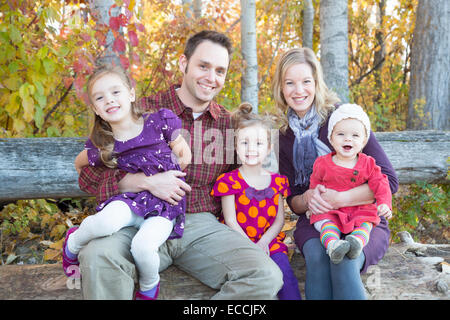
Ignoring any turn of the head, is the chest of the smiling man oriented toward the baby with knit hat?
no

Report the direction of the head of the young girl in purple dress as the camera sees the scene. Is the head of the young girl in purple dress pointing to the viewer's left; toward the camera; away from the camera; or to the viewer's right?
toward the camera

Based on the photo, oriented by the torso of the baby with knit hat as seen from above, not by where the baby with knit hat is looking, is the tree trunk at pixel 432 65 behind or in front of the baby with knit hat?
behind

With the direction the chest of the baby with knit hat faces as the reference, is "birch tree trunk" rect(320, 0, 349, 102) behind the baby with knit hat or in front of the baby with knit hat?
behind

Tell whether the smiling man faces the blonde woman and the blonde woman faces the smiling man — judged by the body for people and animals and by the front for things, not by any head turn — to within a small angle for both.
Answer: no

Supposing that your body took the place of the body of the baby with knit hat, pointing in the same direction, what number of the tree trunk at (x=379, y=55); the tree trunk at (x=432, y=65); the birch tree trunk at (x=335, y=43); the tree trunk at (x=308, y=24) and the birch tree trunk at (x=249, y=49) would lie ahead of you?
0

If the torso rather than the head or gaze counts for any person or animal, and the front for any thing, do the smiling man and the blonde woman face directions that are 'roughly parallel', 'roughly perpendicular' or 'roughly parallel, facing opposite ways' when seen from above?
roughly parallel

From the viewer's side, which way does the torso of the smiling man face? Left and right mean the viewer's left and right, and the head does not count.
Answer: facing the viewer

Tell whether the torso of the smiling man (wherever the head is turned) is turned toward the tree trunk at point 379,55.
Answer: no

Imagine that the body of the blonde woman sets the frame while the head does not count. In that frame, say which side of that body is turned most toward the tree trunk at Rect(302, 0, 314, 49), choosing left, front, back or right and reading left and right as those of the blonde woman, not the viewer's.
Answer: back

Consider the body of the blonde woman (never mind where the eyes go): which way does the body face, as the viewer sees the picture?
toward the camera

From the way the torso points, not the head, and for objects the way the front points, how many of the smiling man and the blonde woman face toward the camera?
2

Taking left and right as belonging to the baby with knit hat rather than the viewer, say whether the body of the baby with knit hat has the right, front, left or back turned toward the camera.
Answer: front

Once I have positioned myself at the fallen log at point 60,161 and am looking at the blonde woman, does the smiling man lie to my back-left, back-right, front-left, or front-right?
front-right

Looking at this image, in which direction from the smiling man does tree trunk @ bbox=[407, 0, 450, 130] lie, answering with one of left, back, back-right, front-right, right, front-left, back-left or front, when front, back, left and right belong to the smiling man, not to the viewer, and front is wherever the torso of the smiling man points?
back-left

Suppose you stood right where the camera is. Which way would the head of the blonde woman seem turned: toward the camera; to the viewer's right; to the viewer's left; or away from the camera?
toward the camera

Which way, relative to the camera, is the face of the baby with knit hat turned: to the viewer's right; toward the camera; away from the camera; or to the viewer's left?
toward the camera

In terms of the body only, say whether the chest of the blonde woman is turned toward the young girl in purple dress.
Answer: no
